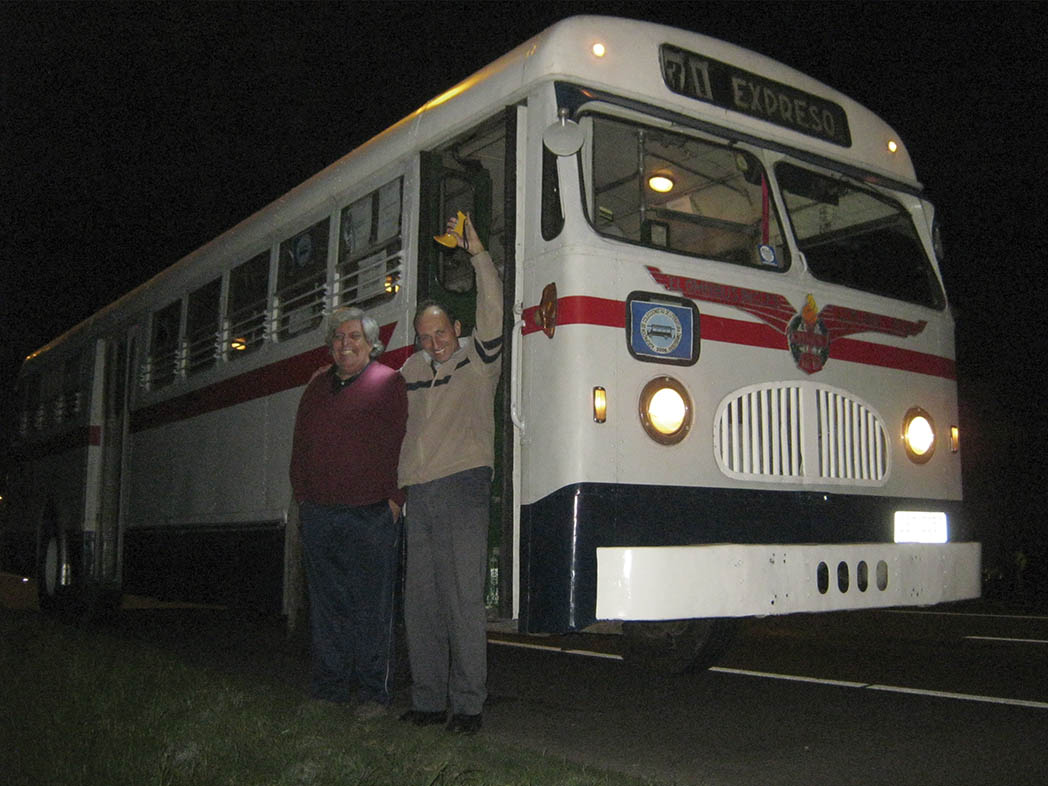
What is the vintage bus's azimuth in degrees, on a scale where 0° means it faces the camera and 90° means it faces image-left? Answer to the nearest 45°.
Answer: approximately 315°
